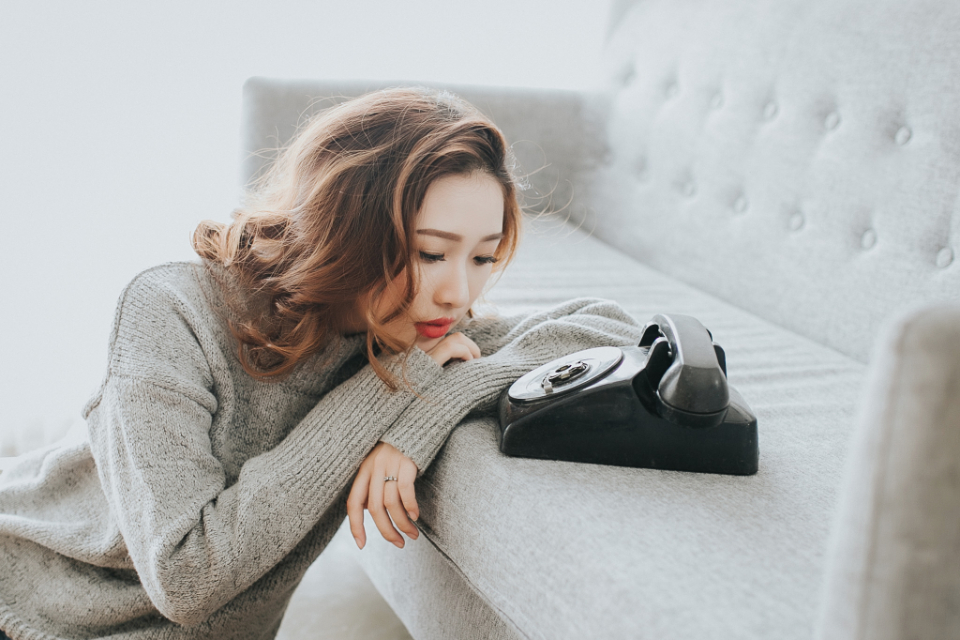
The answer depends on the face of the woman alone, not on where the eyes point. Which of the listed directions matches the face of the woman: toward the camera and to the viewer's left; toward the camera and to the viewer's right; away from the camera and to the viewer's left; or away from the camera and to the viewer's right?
toward the camera and to the viewer's right

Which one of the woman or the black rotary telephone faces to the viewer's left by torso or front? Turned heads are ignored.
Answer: the black rotary telephone

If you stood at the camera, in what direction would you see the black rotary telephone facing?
facing to the left of the viewer

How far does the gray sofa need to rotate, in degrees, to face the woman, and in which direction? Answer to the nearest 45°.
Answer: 0° — it already faces them

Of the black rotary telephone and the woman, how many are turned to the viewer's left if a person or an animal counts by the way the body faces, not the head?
1

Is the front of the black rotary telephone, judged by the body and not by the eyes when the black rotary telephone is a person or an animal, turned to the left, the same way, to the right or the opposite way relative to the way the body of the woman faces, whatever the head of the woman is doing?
the opposite way

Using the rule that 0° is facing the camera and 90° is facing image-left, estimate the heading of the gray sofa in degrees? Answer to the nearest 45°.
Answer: approximately 45°

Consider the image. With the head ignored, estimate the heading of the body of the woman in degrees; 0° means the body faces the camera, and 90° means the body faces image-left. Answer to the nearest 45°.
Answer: approximately 315°
